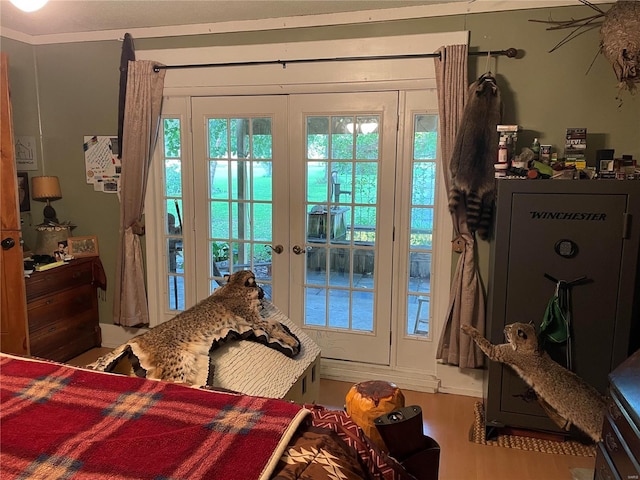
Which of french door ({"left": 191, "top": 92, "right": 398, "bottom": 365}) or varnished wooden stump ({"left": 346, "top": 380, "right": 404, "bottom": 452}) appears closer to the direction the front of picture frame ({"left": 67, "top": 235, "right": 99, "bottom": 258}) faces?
the varnished wooden stump

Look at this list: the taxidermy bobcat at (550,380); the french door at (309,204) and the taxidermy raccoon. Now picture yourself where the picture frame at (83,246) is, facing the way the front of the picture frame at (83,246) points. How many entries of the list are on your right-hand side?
0

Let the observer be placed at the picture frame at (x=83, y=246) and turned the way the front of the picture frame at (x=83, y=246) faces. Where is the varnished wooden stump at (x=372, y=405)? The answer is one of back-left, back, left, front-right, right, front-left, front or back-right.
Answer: front

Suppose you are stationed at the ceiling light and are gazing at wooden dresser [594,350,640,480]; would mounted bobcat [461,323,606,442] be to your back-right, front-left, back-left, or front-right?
front-left

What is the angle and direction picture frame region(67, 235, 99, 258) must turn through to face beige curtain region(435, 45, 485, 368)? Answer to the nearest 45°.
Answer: approximately 45° to its left

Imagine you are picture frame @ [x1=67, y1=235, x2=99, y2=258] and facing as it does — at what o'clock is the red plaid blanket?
The red plaid blanket is roughly at 12 o'clock from the picture frame.

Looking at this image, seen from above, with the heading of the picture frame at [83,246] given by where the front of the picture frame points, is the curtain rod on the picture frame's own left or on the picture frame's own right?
on the picture frame's own left

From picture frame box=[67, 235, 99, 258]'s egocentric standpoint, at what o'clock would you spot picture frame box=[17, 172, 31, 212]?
picture frame box=[17, 172, 31, 212] is roughly at 4 o'clock from picture frame box=[67, 235, 99, 258].

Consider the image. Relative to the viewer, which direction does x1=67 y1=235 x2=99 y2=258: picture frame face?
toward the camera

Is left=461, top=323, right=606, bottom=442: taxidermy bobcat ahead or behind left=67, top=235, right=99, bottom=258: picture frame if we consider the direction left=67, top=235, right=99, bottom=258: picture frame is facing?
ahead

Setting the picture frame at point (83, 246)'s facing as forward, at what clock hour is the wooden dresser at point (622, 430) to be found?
The wooden dresser is roughly at 11 o'clock from the picture frame.

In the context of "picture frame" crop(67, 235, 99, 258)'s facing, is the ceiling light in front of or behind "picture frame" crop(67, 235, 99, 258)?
in front

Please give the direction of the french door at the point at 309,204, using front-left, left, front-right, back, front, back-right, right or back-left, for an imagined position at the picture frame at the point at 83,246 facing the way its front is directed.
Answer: front-left

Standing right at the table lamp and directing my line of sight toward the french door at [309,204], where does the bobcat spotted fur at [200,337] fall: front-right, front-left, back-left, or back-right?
front-right
